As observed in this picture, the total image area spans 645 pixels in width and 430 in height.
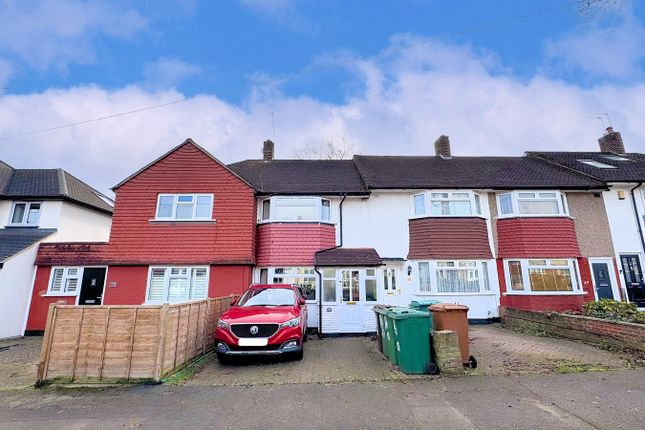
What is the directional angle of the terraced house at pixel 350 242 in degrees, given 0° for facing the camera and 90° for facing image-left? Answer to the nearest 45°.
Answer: approximately 0°

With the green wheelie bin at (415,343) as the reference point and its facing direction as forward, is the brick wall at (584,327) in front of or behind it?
behind

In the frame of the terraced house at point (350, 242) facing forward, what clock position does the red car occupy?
The red car is roughly at 1 o'clock from the terraced house.

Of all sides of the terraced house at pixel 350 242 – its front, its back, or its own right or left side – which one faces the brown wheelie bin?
front
